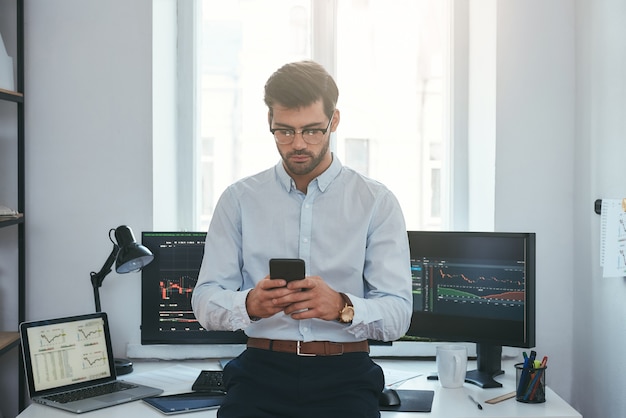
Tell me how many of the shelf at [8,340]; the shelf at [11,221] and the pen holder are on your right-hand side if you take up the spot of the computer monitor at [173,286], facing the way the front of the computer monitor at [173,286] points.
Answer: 2

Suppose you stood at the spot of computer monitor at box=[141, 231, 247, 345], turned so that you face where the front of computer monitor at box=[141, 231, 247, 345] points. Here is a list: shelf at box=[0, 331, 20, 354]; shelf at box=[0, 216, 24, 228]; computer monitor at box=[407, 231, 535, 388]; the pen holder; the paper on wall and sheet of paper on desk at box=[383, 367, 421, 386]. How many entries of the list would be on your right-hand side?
2

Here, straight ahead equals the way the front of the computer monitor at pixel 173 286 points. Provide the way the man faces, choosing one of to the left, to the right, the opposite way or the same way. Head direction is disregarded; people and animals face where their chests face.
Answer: the same way

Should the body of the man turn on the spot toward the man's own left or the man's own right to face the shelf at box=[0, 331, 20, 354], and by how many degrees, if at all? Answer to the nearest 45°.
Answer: approximately 135° to the man's own right

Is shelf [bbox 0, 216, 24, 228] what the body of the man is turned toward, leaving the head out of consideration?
no

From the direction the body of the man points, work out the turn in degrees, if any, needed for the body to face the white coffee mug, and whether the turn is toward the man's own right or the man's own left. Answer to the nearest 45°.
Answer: approximately 135° to the man's own left

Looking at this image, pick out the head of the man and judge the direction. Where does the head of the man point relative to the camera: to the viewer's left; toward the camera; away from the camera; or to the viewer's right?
toward the camera

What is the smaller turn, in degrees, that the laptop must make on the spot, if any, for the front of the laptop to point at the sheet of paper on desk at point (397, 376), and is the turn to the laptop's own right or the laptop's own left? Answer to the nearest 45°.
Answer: approximately 45° to the laptop's own left

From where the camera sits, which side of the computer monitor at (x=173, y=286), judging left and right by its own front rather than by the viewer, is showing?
front

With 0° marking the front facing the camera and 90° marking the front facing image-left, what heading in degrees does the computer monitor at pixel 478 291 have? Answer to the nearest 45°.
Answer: approximately 45°

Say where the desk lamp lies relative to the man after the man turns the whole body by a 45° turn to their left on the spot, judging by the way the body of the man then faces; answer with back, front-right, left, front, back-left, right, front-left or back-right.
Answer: back

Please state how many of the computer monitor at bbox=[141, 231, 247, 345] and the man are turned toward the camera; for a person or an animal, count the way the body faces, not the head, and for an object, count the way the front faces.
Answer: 2

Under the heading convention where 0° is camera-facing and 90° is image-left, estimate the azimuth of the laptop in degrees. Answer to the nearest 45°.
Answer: approximately 315°

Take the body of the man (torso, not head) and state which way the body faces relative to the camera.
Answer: toward the camera

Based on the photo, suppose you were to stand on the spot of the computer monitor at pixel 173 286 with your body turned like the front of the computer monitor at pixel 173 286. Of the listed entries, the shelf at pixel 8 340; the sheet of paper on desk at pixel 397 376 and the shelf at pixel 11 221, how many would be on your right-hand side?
2

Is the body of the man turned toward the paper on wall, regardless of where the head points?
no
